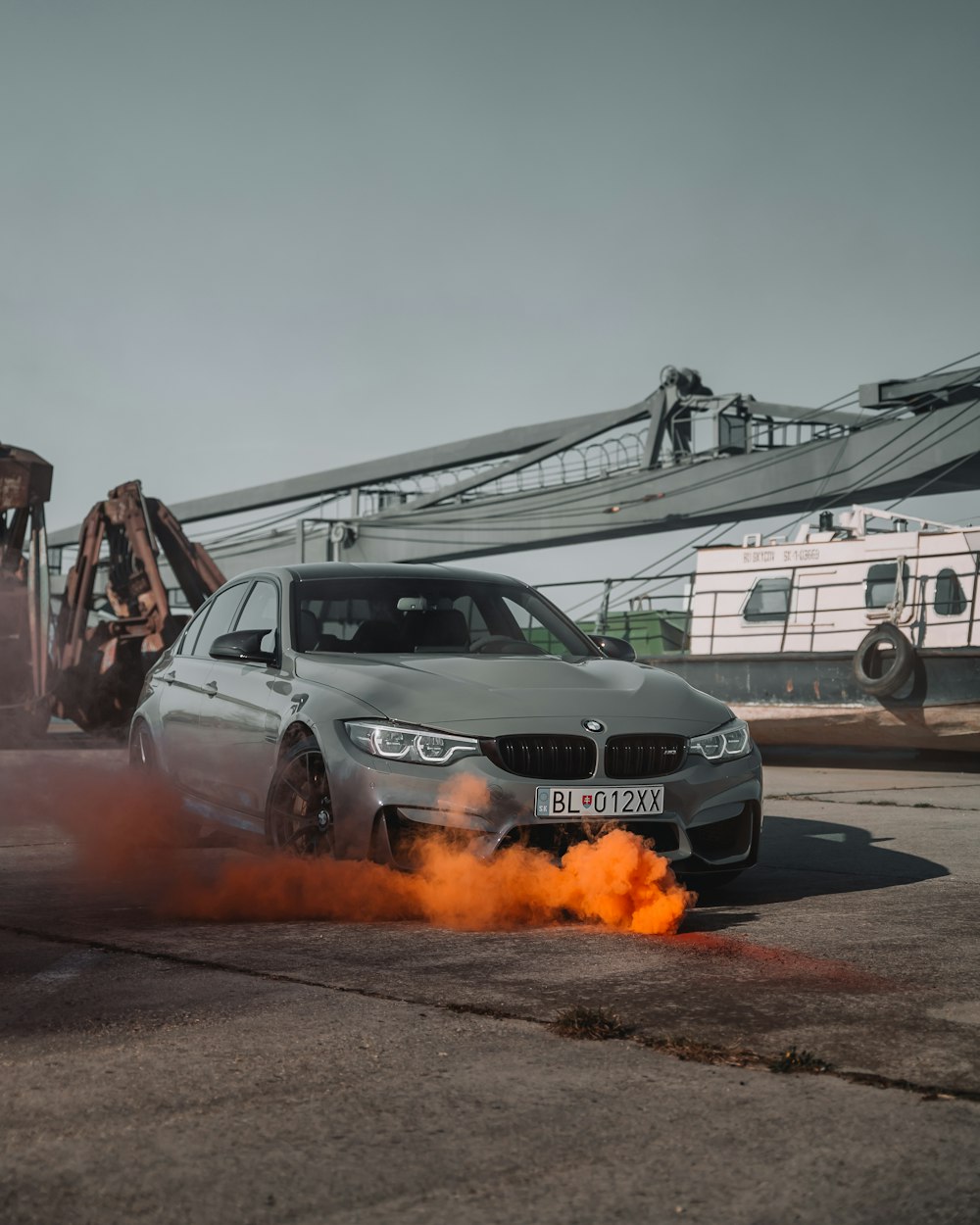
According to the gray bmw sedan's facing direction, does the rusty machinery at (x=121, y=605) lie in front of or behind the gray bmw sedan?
behind

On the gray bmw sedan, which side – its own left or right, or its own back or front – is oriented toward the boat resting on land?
left

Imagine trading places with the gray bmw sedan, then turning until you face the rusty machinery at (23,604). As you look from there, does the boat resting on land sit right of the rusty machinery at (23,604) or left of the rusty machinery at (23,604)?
right

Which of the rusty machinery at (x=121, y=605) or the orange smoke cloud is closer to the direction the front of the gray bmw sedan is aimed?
the orange smoke cloud

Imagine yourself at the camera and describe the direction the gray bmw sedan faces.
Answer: facing the viewer and to the right of the viewer

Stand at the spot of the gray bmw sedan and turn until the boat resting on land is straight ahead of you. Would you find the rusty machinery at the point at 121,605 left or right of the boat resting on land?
left

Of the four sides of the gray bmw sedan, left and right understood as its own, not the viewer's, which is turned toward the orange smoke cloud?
front

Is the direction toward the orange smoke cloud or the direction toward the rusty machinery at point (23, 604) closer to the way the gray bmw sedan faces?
the orange smoke cloud

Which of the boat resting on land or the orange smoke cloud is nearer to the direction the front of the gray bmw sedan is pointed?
the orange smoke cloud

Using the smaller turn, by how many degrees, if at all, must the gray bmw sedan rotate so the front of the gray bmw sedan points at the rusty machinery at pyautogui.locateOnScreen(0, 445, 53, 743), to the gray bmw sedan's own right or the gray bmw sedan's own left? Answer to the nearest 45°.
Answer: approximately 180°

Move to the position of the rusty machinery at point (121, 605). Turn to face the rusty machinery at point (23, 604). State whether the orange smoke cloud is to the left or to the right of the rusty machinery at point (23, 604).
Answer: left
